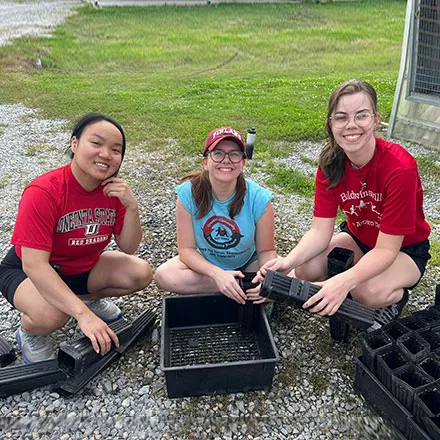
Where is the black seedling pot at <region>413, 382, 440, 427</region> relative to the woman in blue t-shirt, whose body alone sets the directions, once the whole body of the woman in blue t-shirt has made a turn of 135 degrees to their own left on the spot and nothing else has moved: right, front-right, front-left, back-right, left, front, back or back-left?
right

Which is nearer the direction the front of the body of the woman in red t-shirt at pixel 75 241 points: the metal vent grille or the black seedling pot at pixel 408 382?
the black seedling pot

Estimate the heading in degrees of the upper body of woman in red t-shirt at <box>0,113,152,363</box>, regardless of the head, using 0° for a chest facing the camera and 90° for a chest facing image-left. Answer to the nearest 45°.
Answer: approximately 315°

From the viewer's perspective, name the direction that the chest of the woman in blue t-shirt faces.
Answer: toward the camera

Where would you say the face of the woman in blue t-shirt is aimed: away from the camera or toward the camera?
toward the camera

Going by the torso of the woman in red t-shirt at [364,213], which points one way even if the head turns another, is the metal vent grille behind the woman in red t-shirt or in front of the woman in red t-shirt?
behind

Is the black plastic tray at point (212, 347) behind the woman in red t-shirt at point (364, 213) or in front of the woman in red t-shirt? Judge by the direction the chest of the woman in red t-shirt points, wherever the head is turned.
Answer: in front

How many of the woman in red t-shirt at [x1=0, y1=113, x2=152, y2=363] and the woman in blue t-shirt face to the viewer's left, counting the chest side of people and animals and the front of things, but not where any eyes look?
0

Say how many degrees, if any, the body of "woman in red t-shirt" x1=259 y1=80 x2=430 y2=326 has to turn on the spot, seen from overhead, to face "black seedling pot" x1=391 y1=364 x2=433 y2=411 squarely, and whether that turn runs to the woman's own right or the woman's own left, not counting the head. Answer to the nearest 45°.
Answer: approximately 90° to the woman's own left

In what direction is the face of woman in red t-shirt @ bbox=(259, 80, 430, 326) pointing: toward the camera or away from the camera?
toward the camera

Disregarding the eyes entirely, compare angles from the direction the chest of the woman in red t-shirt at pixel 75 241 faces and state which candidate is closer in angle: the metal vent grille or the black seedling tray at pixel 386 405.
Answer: the black seedling tray

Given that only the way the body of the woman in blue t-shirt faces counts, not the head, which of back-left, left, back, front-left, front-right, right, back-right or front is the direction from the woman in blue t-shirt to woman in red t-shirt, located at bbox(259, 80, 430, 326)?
left

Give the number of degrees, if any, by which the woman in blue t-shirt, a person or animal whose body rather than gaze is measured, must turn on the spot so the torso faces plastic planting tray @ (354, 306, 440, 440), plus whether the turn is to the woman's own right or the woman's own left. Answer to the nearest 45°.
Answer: approximately 45° to the woman's own left
